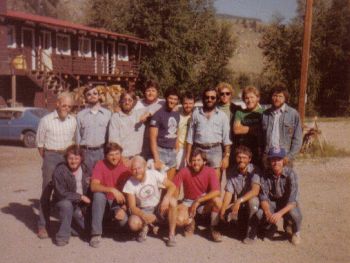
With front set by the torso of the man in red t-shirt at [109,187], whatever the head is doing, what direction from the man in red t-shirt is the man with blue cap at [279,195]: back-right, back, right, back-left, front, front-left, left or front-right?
left

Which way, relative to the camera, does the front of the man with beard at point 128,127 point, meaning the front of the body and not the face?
toward the camera

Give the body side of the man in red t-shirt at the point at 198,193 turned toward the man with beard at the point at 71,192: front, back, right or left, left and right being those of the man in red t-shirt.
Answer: right

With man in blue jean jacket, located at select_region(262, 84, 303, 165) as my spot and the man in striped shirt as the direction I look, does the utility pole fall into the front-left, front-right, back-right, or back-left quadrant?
back-right

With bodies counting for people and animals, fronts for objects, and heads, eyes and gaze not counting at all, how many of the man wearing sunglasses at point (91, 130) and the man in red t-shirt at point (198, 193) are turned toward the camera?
2

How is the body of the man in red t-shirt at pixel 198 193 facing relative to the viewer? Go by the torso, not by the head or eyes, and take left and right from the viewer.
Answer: facing the viewer

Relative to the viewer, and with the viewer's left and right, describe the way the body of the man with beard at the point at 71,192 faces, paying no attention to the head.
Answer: facing the viewer and to the right of the viewer

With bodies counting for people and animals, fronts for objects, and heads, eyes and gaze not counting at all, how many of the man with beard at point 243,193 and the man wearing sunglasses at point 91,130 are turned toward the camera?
2

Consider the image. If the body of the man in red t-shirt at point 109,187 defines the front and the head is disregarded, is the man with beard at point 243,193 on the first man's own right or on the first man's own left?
on the first man's own left

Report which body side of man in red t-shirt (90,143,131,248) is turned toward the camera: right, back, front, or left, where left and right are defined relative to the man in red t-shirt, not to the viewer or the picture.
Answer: front

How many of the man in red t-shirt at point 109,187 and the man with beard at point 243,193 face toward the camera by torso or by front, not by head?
2

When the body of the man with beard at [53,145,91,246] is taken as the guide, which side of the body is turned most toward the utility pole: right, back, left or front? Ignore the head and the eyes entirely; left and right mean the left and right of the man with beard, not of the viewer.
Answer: left

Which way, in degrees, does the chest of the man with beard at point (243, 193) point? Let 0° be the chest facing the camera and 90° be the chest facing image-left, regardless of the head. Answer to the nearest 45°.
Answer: approximately 0°

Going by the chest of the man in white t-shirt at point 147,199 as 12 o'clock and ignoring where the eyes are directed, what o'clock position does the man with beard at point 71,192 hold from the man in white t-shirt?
The man with beard is roughly at 3 o'clock from the man in white t-shirt.

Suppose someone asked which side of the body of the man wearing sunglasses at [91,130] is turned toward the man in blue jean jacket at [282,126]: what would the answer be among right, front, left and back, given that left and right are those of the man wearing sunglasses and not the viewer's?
left
